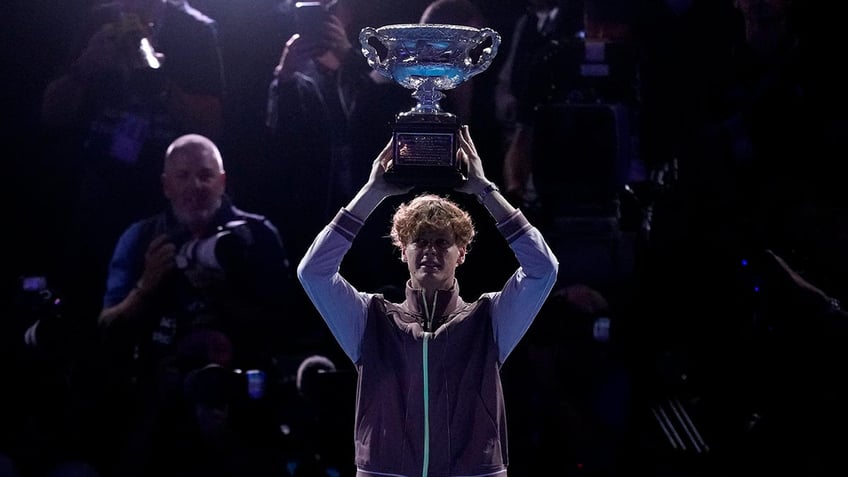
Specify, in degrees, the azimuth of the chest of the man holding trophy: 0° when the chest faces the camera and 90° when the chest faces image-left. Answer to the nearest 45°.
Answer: approximately 0°

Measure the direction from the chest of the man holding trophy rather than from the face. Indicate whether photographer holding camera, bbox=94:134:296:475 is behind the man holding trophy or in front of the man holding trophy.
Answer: behind

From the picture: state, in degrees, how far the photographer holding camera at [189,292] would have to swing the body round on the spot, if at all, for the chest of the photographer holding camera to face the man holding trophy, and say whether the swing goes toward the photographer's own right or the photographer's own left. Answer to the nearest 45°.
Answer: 0° — they already face them

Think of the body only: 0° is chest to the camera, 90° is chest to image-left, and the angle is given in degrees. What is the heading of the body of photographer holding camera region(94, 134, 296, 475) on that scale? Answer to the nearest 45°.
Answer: approximately 0°

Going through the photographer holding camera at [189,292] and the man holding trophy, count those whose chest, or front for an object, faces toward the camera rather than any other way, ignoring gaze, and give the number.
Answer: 2

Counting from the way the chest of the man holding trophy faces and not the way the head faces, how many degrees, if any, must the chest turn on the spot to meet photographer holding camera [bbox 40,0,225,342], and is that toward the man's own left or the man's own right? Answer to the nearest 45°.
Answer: approximately 135° to the man's own right
